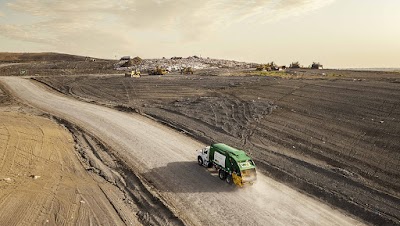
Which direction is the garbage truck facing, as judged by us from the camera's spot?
facing away from the viewer and to the left of the viewer
